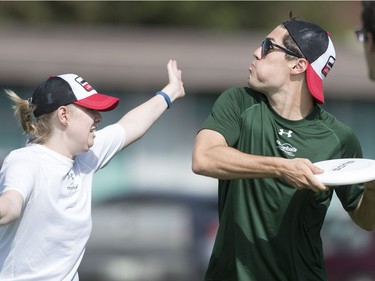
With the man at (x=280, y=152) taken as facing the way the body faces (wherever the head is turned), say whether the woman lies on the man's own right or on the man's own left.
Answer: on the man's own right

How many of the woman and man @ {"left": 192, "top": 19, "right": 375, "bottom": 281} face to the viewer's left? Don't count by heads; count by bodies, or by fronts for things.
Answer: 0

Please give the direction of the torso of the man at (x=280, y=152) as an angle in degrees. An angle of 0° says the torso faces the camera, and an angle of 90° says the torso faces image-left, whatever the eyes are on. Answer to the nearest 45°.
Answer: approximately 0°

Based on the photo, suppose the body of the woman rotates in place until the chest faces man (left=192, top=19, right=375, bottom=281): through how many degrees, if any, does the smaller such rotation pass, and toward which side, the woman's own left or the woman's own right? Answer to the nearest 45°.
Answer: approximately 45° to the woman's own left

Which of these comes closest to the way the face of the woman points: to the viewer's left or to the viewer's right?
to the viewer's right

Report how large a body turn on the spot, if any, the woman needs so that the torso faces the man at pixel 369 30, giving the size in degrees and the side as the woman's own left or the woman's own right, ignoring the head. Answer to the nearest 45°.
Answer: approximately 45° to the woman's own left

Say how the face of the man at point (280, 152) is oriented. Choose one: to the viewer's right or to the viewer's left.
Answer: to the viewer's left
